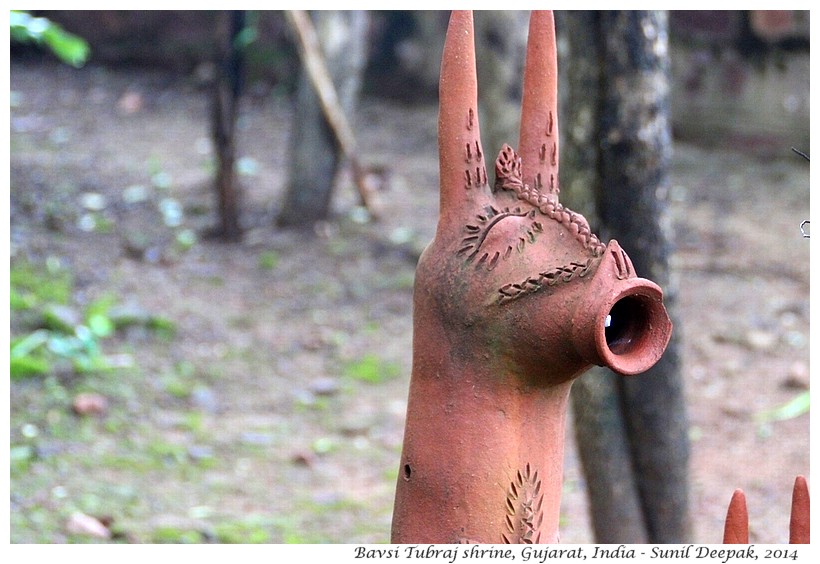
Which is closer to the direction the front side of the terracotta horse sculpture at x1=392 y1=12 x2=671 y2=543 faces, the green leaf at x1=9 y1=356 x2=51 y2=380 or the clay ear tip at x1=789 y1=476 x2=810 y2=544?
the clay ear tip

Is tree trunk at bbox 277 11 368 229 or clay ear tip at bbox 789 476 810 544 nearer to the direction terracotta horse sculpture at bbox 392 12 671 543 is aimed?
the clay ear tip

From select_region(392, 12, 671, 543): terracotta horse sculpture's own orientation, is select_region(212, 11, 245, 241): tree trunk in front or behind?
behind

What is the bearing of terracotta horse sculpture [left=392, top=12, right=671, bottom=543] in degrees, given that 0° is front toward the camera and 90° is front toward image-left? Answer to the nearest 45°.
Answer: approximately 315°

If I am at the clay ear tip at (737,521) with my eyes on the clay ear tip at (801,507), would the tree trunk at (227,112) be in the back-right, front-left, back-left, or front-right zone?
back-left

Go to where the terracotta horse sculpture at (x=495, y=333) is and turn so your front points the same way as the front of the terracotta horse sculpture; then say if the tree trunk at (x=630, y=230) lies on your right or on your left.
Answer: on your left

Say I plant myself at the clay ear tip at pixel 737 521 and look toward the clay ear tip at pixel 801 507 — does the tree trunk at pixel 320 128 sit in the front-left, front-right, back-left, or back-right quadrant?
back-left

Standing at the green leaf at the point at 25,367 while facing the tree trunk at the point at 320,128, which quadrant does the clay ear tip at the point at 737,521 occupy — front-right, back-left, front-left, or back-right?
back-right

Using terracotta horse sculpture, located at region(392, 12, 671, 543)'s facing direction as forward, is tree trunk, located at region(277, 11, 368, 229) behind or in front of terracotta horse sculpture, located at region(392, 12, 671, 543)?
behind

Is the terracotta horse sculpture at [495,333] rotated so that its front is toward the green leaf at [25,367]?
no
